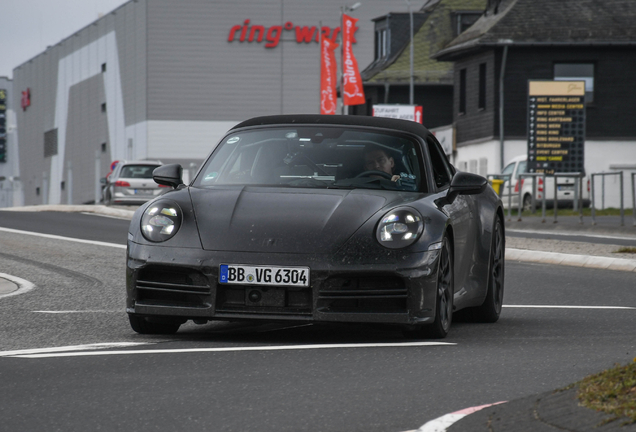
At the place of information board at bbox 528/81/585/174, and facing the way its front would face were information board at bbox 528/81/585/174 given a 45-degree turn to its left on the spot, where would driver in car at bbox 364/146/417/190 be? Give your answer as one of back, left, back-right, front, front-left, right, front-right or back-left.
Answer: front-right

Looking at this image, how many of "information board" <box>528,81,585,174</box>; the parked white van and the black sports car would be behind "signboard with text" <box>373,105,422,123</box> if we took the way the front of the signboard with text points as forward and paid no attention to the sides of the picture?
0

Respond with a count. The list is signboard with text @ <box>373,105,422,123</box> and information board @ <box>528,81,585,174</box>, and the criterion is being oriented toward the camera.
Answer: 2

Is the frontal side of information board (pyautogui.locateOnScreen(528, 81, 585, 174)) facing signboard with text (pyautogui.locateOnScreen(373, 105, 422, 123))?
no

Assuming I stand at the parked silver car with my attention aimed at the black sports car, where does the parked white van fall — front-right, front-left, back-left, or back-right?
front-left

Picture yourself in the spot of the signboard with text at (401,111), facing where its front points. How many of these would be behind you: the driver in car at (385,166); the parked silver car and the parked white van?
0

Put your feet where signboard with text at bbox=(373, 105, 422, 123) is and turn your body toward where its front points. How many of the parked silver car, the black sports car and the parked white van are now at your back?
0

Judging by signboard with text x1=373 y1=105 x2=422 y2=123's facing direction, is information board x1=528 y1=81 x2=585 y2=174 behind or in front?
in front

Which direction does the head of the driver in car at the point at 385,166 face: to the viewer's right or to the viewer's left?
to the viewer's left

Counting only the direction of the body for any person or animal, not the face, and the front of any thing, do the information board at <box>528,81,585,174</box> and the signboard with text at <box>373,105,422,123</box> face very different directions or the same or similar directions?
same or similar directions

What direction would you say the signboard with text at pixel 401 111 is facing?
toward the camera

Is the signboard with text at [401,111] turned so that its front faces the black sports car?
yes

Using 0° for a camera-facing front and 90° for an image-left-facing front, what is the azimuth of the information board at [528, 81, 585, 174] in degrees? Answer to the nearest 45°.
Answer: approximately 0°

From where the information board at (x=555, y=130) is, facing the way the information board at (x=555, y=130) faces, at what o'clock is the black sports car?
The black sports car is roughly at 12 o'clock from the information board.

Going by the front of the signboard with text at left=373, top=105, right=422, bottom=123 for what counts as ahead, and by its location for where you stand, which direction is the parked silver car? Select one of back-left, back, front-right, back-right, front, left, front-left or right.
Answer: front-right

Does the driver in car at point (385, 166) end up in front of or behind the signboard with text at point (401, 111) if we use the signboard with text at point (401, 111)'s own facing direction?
in front

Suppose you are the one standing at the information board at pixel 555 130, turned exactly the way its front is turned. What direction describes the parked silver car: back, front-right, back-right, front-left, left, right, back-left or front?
right
